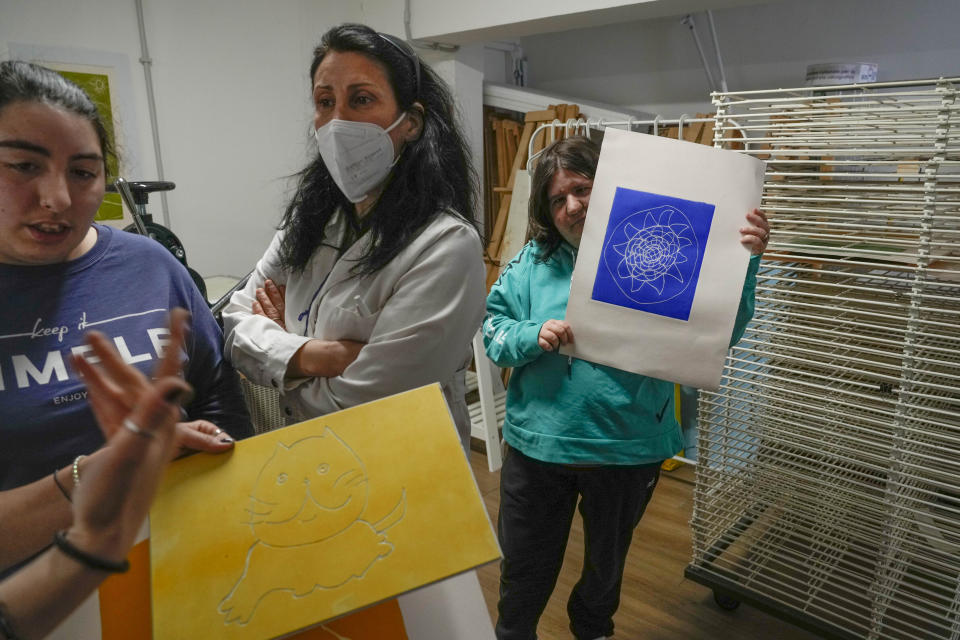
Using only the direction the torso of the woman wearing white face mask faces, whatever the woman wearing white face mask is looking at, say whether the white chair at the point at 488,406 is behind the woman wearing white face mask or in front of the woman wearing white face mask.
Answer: behind

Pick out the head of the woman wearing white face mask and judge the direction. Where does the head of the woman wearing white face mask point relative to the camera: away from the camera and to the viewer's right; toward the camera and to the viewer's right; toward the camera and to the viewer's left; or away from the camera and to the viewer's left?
toward the camera and to the viewer's left

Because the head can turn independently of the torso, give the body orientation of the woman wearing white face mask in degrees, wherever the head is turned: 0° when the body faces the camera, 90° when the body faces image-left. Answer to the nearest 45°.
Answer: approximately 45°
